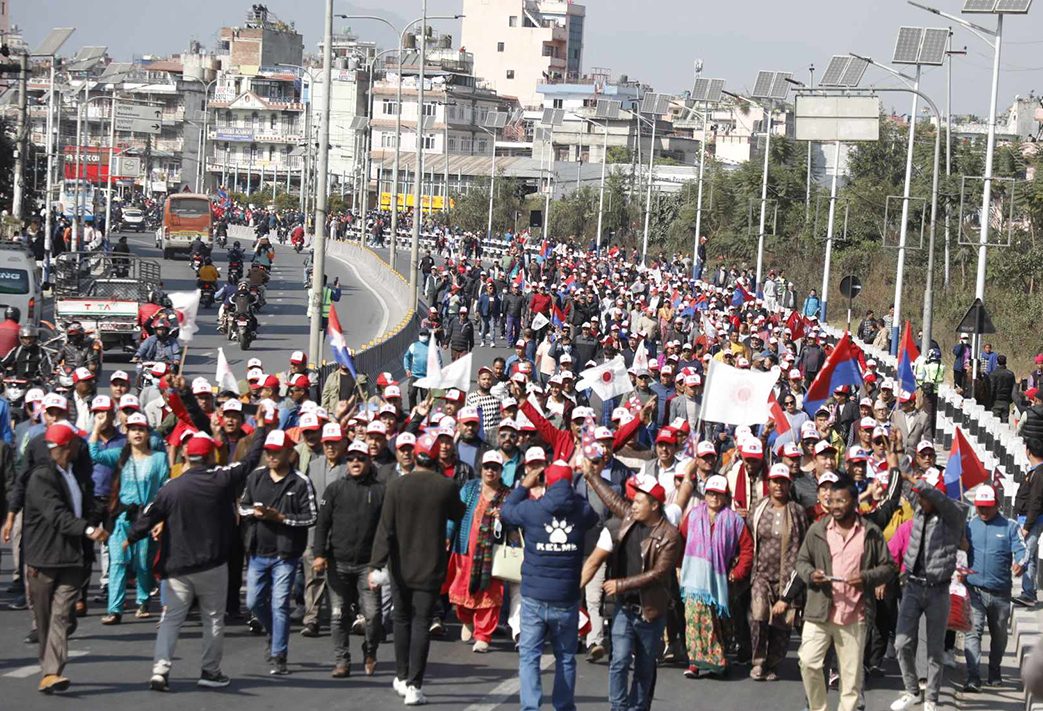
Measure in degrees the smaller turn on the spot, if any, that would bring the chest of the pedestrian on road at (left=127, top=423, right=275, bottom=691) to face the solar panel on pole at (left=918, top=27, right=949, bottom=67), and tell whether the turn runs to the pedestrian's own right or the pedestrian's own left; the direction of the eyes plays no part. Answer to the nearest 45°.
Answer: approximately 45° to the pedestrian's own right

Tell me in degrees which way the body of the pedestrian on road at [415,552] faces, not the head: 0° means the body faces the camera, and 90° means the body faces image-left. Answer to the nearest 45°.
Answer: approximately 180°

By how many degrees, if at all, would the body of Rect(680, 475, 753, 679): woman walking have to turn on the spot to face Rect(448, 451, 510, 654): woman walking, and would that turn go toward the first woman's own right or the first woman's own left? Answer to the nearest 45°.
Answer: approximately 90° to the first woman's own right

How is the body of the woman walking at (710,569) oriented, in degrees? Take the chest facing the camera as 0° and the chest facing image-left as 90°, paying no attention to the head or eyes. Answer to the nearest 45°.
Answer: approximately 0°

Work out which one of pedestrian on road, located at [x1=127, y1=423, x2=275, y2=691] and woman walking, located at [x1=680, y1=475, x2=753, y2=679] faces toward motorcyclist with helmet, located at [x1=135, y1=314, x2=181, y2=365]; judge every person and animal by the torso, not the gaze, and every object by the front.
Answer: the pedestrian on road

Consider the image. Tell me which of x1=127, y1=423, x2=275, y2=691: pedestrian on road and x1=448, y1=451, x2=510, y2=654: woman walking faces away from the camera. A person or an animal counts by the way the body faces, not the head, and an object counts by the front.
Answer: the pedestrian on road

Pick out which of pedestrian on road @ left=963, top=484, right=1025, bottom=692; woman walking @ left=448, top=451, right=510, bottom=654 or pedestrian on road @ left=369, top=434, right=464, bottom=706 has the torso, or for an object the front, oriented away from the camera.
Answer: pedestrian on road @ left=369, top=434, right=464, bottom=706
